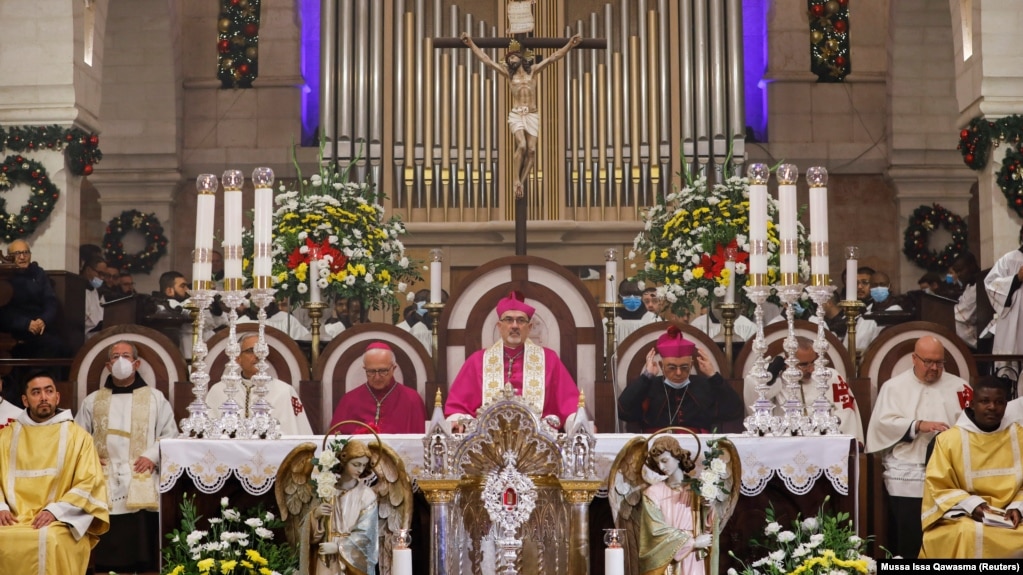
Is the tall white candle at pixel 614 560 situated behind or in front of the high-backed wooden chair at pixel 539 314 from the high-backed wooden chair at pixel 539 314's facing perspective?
in front

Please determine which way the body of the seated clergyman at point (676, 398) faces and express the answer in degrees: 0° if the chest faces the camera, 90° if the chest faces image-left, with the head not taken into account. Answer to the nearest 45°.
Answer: approximately 0°

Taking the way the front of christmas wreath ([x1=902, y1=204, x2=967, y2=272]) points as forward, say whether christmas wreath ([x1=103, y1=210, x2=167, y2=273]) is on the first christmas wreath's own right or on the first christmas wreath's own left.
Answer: on the first christmas wreath's own right

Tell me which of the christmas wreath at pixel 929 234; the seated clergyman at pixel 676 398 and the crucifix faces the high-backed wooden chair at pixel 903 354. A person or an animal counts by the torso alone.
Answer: the christmas wreath

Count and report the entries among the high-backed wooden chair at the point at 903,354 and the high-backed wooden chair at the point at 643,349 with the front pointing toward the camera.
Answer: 2
